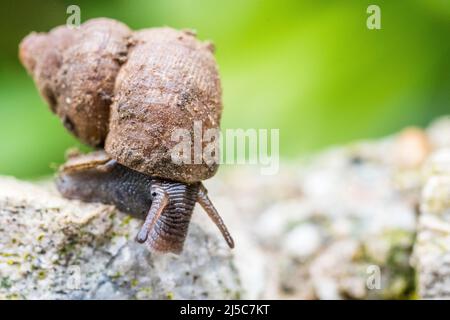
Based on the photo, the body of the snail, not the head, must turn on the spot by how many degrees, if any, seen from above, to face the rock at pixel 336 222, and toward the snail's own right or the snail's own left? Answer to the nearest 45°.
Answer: approximately 90° to the snail's own left

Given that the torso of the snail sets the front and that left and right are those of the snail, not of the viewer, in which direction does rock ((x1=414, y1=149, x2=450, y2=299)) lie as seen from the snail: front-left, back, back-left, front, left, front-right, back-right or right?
front-left

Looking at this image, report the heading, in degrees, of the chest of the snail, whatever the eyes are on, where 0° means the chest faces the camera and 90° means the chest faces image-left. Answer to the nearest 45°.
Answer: approximately 315°
